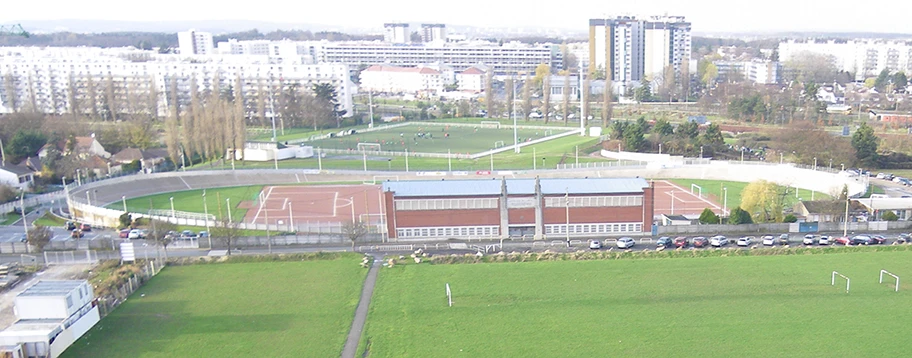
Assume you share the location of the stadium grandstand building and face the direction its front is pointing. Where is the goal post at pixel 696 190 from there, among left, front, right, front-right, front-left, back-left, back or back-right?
back-left

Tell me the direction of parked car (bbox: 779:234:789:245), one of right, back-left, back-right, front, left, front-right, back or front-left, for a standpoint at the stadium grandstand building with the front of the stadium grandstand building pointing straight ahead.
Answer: left

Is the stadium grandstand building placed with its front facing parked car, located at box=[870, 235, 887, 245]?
no

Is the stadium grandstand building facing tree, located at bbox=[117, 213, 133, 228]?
no

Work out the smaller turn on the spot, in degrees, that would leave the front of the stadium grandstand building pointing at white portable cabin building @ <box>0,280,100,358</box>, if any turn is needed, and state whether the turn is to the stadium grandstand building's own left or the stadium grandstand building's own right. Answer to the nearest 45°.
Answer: approximately 45° to the stadium grandstand building's own right

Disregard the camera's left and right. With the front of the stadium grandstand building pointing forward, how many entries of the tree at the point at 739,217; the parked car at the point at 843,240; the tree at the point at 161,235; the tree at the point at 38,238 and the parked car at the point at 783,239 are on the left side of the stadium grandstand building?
3

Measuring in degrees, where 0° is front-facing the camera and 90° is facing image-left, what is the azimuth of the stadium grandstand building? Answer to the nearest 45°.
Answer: approximately 0°

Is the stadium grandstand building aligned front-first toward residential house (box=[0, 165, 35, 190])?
no

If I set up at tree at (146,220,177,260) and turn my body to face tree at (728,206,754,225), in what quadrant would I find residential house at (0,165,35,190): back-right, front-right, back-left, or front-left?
back-left

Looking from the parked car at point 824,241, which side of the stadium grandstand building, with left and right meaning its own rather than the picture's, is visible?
left
